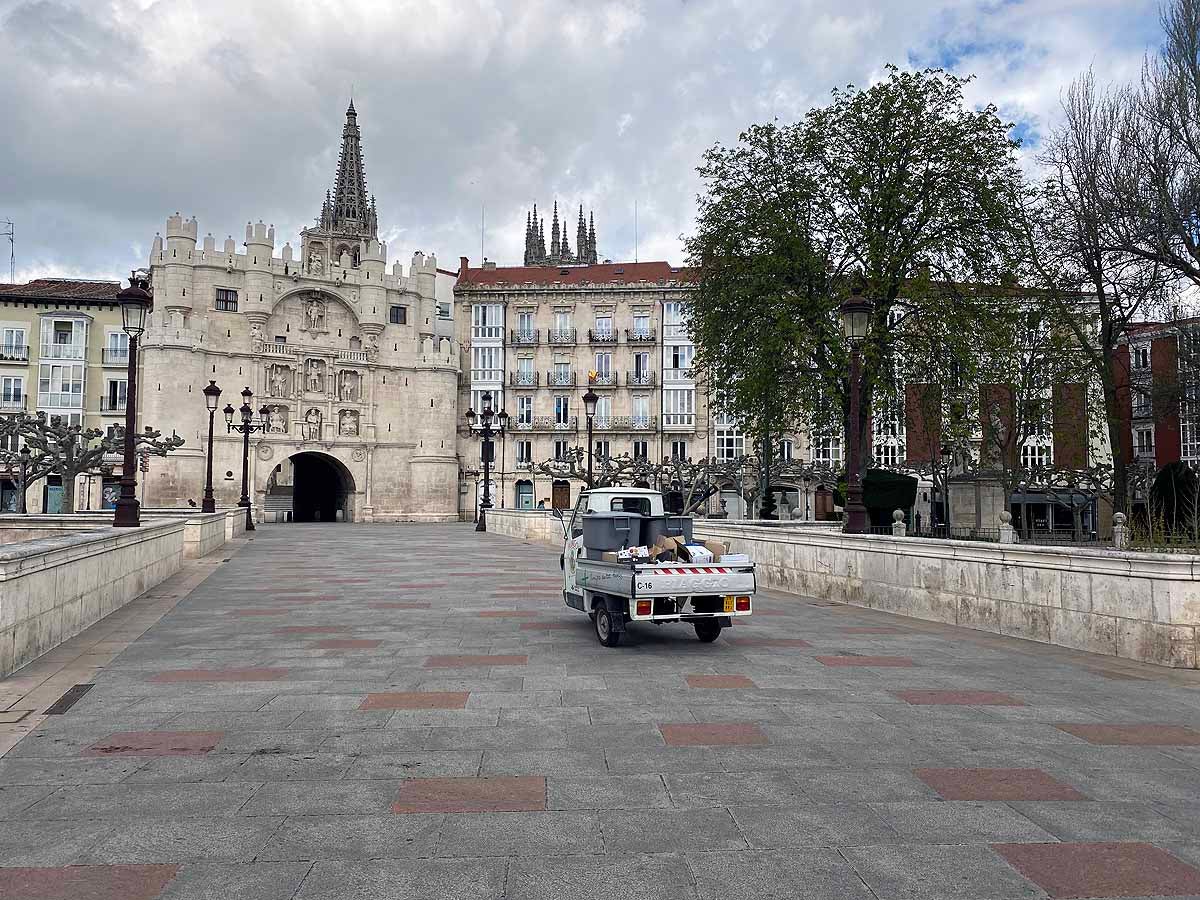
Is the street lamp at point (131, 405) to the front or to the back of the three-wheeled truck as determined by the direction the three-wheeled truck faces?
to the front

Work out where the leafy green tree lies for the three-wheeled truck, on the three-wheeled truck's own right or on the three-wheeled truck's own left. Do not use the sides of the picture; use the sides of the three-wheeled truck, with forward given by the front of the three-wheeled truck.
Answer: on the three-wheeled truck's own right

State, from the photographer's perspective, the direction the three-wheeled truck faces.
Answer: facing away from the viewer and to the left of the viewer

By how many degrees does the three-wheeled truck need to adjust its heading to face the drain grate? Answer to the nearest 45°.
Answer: approximately 90° to its left

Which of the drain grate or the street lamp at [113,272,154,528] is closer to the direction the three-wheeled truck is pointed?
the street lamp

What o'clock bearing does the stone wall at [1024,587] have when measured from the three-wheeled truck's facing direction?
The stone wall is roughly at 4 o'clock from the three-wheeled truck.

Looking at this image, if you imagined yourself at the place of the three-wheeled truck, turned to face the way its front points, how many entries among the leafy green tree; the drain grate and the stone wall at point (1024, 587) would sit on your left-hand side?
1

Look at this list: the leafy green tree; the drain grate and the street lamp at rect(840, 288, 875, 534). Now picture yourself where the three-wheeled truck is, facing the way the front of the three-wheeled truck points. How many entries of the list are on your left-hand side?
1

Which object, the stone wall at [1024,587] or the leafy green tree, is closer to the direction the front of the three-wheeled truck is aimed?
the leafy green tree

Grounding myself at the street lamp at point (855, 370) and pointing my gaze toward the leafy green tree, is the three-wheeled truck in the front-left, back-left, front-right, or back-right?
back-left
